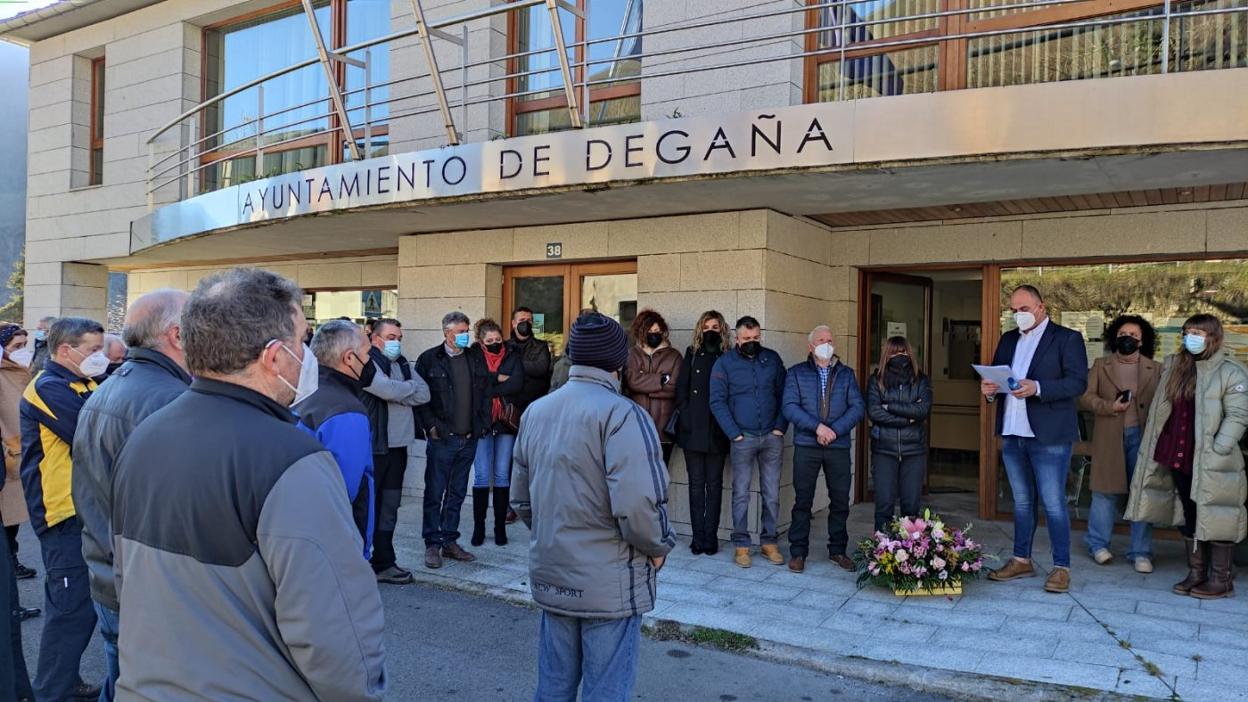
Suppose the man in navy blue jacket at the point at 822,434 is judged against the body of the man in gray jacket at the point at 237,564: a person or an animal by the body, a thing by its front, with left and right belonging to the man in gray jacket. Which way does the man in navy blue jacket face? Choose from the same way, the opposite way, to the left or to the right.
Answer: the opposite way

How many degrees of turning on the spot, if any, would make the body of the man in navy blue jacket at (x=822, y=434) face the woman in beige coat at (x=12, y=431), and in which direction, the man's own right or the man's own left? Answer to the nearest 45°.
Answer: approximately 45° to the man's own right

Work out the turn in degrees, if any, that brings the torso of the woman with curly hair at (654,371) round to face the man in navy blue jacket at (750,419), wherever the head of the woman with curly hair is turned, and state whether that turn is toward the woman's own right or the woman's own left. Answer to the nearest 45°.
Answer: approximately 45° to the woman's own left

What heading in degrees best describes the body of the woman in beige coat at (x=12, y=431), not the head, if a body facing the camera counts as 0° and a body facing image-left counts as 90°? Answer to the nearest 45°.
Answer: approximately 270°

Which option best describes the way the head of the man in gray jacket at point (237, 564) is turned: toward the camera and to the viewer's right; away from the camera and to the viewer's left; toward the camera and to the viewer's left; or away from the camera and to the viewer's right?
away from the camera and to the viewer's right

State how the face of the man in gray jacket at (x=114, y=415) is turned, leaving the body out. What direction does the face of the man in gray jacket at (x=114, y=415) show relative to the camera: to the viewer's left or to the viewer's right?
to the viewer's right

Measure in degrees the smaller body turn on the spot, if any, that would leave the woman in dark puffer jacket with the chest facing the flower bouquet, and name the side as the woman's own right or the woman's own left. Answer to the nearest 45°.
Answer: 0° — they already face it

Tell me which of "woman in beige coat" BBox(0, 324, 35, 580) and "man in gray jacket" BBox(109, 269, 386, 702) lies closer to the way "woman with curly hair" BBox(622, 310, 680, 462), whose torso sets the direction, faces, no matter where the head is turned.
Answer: the man in gray jacket

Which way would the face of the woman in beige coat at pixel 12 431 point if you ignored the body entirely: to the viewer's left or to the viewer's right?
to the viewer's right

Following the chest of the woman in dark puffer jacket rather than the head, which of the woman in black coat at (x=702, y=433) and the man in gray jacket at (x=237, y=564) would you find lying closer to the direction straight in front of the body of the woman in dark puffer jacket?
the man in gray jacket
